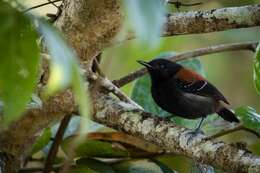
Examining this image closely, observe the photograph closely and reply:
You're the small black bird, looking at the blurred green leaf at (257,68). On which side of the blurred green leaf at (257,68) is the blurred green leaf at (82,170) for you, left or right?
right

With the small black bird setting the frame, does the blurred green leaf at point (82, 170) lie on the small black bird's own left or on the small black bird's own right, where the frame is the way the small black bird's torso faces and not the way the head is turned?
on the small black bird's own left

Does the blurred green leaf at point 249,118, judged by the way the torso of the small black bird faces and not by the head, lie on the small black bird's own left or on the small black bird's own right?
on the small black bird's own left

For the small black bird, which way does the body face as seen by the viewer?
to the viewer's left

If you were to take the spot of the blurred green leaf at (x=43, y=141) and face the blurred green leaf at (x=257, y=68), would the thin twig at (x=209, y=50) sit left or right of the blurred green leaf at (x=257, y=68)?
left

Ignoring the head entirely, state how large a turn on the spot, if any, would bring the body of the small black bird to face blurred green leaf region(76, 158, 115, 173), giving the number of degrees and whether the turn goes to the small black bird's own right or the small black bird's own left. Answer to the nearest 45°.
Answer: approximately 45° to the small black bird's own left
